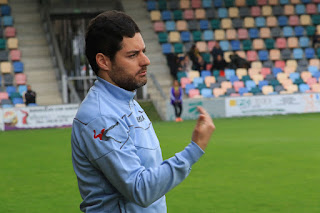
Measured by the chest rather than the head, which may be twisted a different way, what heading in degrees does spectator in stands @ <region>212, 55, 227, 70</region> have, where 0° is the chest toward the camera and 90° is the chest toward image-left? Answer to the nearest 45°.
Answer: approximately 0°

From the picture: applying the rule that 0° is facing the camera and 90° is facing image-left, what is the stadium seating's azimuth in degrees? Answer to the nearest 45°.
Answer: approximately 0°

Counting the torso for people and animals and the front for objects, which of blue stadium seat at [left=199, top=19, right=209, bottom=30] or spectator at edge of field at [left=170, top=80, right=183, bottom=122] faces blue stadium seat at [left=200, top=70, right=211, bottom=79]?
blue stadium seat at [left=199, top=19, right=209, bottom=30]

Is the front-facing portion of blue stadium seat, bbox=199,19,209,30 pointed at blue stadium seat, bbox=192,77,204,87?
yes

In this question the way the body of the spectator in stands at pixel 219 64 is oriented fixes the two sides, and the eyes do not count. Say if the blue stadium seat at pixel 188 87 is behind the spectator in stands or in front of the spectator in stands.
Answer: in front

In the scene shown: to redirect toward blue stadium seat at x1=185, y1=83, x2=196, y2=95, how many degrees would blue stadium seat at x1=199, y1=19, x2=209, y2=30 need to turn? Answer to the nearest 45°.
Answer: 0° — it already faces it

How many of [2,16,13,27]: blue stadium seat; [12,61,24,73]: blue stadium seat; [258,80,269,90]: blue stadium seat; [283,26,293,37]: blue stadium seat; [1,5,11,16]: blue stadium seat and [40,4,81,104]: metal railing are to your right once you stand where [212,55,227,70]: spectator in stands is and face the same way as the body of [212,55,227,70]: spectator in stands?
4

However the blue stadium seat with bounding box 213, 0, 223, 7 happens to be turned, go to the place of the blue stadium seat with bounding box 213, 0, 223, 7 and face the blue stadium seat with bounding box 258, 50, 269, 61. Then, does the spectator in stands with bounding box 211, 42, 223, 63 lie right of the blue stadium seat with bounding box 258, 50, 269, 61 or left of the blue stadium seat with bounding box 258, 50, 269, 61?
right

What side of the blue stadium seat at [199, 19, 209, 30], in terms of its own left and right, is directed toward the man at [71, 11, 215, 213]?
front

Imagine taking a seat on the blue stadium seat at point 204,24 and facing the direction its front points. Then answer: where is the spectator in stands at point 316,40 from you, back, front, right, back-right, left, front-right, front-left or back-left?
left

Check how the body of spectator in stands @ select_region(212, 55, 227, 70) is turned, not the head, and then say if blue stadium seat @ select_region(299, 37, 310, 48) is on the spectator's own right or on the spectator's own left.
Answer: on the spectator's own left

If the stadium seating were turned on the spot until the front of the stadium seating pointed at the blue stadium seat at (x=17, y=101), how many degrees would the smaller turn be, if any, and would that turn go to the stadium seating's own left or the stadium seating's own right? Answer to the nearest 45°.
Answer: approximately 45° to the stadium seating's own right

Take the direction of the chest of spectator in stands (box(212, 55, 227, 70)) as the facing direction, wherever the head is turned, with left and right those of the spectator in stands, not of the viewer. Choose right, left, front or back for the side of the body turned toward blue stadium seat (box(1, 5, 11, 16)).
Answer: right
